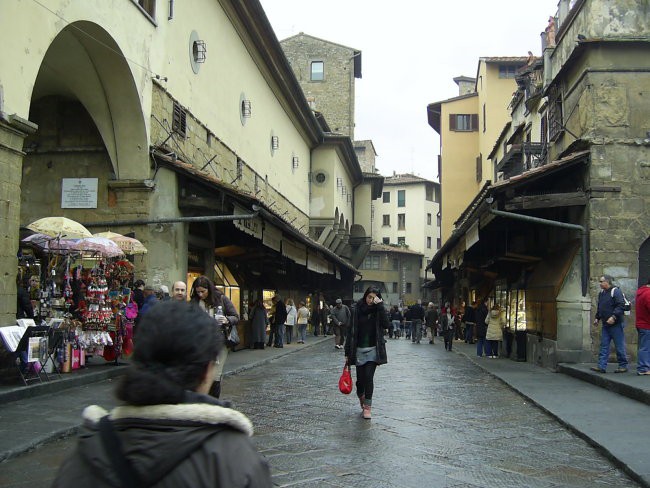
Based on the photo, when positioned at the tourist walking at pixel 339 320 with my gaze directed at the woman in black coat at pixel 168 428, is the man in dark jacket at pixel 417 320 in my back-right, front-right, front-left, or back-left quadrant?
back-left

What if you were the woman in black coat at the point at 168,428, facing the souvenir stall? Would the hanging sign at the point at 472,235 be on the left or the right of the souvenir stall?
right

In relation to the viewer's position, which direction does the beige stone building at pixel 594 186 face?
facing to the left of the viewer

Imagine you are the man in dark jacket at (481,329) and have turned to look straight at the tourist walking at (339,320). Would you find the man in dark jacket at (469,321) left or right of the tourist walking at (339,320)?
right

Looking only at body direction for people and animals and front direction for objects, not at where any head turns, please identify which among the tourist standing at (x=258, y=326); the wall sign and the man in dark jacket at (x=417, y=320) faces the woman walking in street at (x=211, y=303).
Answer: the wall sign

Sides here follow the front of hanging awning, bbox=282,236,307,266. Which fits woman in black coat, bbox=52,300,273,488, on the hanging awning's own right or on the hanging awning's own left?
on the hanging awning's own right
